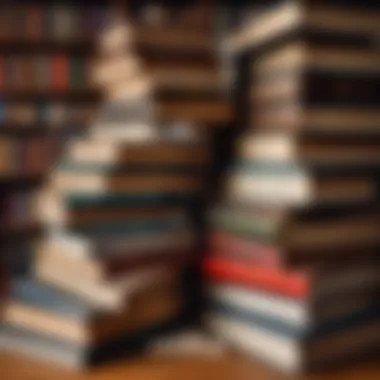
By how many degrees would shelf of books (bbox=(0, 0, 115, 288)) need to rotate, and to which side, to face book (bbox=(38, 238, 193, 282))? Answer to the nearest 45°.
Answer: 0° — it already faces it

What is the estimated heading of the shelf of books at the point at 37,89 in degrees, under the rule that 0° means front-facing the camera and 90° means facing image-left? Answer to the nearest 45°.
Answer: approximately 0°

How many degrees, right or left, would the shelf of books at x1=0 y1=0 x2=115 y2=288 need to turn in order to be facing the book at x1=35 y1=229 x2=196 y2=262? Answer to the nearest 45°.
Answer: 0° — it already faces it

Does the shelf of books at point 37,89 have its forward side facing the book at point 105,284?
yes

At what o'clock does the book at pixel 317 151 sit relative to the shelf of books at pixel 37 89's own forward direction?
The book is roughly at 11 o'clock from the shelf of books.

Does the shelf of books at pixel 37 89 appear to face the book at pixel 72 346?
yes
